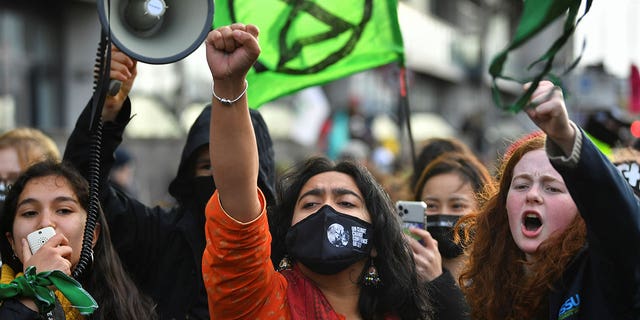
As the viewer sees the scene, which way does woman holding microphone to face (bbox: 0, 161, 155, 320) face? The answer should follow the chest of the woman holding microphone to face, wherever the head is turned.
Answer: toward the camera

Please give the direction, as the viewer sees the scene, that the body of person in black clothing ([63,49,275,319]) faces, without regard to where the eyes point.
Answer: toward the camera

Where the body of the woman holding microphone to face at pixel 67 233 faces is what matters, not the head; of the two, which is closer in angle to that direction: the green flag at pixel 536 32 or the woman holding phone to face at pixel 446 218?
the green flag

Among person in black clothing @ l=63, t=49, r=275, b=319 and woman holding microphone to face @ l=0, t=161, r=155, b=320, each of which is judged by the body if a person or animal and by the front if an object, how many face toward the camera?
2

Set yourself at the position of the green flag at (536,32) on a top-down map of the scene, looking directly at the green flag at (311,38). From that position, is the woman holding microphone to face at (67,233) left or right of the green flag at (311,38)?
left

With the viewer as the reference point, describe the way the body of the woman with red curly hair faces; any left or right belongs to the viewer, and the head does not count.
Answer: facing the viewer and to the left of the viewer

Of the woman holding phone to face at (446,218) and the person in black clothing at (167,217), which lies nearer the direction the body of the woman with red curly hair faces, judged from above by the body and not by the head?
the person in black clothing

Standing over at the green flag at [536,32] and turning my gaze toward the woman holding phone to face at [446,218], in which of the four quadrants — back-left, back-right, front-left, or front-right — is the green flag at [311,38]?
front-left

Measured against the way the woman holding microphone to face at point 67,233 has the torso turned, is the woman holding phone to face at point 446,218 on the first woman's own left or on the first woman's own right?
on the first woman's own left
